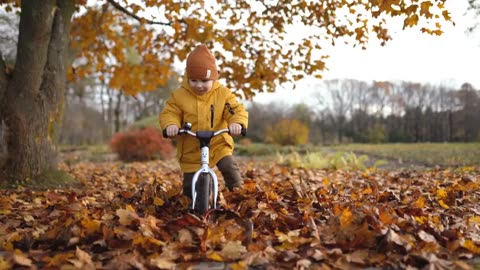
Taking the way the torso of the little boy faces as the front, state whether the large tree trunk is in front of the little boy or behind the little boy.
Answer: behind

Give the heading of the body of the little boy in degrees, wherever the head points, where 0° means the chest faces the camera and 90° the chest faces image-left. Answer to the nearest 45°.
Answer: approximately 0°

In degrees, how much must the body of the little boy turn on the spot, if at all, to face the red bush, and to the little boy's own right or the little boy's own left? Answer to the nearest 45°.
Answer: approximately 180°
